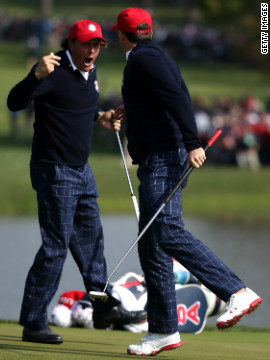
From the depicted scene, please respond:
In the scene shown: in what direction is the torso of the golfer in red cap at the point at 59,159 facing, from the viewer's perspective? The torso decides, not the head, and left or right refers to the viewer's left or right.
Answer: facing the viewer and to the right of the viewer

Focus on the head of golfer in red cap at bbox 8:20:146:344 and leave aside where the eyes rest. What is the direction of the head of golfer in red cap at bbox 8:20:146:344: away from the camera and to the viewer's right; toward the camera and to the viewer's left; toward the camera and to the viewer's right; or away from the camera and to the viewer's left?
toward the camera and to the viewer's right

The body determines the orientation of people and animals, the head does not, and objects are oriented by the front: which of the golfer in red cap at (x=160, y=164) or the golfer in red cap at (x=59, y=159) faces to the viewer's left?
the golfer in red cap at (x=160, y=164)

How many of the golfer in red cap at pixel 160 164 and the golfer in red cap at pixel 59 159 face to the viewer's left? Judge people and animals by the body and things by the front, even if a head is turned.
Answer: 1

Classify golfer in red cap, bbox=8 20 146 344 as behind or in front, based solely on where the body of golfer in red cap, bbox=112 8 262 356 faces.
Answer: in front

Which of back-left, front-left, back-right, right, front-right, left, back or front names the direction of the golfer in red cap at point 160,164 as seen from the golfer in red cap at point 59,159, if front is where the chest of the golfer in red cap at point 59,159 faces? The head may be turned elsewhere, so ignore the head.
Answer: front

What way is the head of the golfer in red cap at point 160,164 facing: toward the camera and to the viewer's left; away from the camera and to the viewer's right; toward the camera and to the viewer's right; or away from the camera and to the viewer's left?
away from the camera and to the viewer's left

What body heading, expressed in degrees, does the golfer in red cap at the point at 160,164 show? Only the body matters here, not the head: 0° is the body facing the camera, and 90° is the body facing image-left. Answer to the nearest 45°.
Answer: approximately 90°
